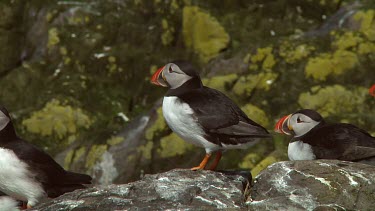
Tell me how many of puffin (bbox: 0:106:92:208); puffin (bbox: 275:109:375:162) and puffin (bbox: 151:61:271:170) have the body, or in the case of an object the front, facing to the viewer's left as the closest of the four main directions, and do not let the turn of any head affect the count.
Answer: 3

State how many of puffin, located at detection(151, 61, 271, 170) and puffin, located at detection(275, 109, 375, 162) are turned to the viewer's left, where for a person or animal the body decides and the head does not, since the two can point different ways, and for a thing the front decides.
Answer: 2

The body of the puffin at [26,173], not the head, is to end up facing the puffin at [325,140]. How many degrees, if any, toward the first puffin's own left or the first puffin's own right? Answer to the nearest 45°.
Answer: approximately 180°

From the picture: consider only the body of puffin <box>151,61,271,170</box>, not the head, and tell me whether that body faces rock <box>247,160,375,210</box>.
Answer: no

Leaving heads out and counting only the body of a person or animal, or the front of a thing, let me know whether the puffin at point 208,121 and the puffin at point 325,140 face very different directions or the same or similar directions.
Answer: same or similar directions

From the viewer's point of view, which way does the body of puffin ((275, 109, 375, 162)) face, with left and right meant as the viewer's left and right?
facing to the left of the viewer

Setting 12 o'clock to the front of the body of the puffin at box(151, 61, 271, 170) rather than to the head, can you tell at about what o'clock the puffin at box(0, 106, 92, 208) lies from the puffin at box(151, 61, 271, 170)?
the puffin at box(0, 106, 92, 208) is roughly at 12 o'clock from the puffin at box(151, 61, 271, 170).

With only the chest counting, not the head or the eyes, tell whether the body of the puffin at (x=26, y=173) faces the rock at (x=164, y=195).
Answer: no

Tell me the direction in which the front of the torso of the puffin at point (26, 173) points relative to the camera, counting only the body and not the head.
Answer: to the viewer's left

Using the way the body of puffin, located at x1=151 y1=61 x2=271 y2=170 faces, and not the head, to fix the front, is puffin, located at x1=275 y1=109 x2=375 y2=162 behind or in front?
behind

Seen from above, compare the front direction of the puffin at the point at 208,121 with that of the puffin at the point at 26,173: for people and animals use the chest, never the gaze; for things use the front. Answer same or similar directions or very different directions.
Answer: same or similar directions

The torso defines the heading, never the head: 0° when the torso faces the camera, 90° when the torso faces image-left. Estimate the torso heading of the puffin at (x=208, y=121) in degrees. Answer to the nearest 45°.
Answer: approximately 90°
